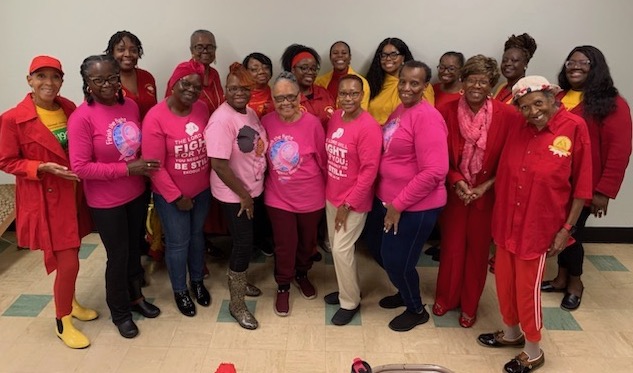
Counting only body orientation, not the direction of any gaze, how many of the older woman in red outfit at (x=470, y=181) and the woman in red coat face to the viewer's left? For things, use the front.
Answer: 0

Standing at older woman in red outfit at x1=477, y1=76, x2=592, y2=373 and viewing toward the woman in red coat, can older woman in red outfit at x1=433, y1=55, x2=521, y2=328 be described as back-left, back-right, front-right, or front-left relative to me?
front-right

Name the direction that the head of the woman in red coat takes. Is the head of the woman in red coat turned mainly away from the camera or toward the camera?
toward the camera

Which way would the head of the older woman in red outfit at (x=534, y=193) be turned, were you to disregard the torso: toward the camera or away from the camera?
toward the camera

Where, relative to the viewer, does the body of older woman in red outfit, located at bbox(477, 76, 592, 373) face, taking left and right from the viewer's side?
facing the viewer and to the left of the viewer

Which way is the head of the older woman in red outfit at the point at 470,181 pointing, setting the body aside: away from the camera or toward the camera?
toward the camera

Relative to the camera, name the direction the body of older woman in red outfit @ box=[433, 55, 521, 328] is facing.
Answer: toward the camera

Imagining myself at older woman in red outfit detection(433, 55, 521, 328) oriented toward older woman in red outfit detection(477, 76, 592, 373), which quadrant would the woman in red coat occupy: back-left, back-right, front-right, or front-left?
back-right

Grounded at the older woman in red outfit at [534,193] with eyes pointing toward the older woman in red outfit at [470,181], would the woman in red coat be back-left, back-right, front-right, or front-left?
front-left

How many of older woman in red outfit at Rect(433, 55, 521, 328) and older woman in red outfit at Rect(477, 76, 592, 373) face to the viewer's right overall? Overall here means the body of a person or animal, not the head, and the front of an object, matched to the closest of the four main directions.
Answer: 0

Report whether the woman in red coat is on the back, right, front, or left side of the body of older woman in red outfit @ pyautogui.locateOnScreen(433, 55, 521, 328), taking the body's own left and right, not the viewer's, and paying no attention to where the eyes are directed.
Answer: right

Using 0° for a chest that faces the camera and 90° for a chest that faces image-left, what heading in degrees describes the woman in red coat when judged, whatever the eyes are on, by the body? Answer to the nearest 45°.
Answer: approximately 315°
